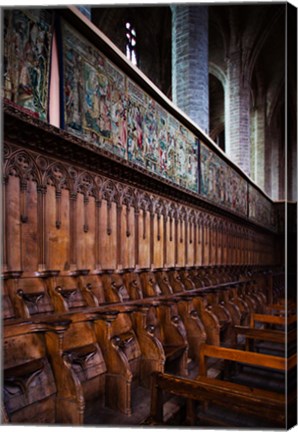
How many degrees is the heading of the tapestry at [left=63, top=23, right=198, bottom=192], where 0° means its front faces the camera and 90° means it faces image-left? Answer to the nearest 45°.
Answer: approximately 315°

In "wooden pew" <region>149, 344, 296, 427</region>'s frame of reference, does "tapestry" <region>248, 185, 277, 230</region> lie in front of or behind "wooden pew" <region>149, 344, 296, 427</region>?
behind
